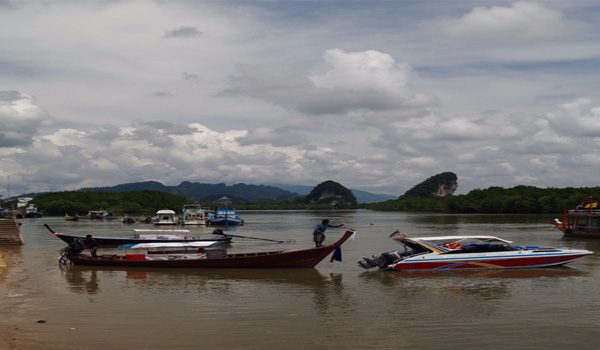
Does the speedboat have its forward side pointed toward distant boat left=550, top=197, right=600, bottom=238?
no

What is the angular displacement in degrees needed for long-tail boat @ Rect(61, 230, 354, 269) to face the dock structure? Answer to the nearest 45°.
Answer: approximately 135° to its left

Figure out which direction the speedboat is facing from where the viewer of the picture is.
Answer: facing to the right of the viewer

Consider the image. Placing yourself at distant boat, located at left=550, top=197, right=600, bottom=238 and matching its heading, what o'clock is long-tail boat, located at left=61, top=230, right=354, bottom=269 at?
The long-tail boat is roughly at 10 o'clock from the distant boat.

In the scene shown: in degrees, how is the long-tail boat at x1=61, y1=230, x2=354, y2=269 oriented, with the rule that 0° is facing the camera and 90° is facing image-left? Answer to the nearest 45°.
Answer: approximately 270°

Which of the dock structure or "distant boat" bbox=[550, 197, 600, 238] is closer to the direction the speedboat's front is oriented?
the distant boat

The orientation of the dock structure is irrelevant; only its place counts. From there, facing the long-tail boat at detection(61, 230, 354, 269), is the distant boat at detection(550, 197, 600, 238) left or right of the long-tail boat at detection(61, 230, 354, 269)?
left

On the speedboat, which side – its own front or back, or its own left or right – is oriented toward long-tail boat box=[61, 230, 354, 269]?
back

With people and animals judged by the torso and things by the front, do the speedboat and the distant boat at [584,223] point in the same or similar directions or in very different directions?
very different directions

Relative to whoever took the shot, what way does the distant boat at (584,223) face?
facing to the left of the viewer

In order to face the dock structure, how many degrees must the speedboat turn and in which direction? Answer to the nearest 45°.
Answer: approximately 180°

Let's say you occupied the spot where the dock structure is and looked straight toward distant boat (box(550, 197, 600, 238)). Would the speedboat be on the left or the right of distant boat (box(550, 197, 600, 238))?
right

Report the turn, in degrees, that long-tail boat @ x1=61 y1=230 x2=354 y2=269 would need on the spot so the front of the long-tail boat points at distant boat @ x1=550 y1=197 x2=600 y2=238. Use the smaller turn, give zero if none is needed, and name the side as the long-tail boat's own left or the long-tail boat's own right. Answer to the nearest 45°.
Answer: approximately 45° to the long-tail boat's own left

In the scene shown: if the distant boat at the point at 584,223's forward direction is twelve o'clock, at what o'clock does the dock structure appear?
The dock structure is roughly at 11 o'clock from the distant boat.

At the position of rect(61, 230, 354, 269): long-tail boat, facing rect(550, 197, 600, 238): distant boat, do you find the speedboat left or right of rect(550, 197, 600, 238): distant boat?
right
